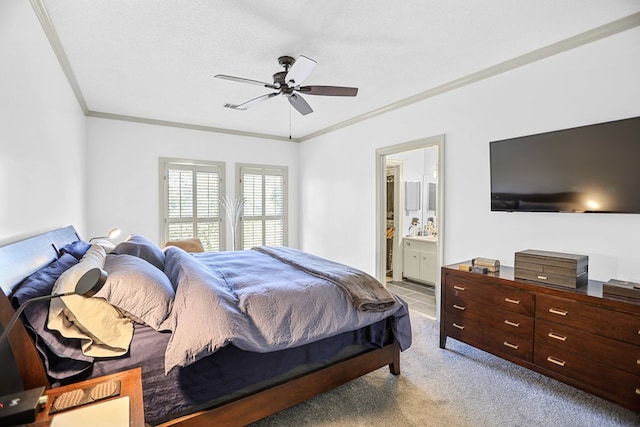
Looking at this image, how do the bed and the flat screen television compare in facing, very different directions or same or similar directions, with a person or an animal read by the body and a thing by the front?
very different directions

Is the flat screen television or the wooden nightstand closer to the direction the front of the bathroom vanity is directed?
the wooden nightstand

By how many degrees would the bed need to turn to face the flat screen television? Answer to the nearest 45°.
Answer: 0° — it already faces it

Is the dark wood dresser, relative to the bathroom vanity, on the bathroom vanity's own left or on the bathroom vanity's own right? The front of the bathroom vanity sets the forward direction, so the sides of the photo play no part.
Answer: on the bathroom vanity's own left

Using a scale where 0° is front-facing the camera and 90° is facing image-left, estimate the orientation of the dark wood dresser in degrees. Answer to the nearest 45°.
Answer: approximately 45°

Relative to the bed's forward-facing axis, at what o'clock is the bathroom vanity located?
The bathroom vanity is roughly at 11 o'clock from the bed.

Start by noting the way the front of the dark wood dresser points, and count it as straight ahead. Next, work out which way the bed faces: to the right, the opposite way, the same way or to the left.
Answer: the opposite way

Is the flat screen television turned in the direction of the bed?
yes

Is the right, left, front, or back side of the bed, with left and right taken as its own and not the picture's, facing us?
right
